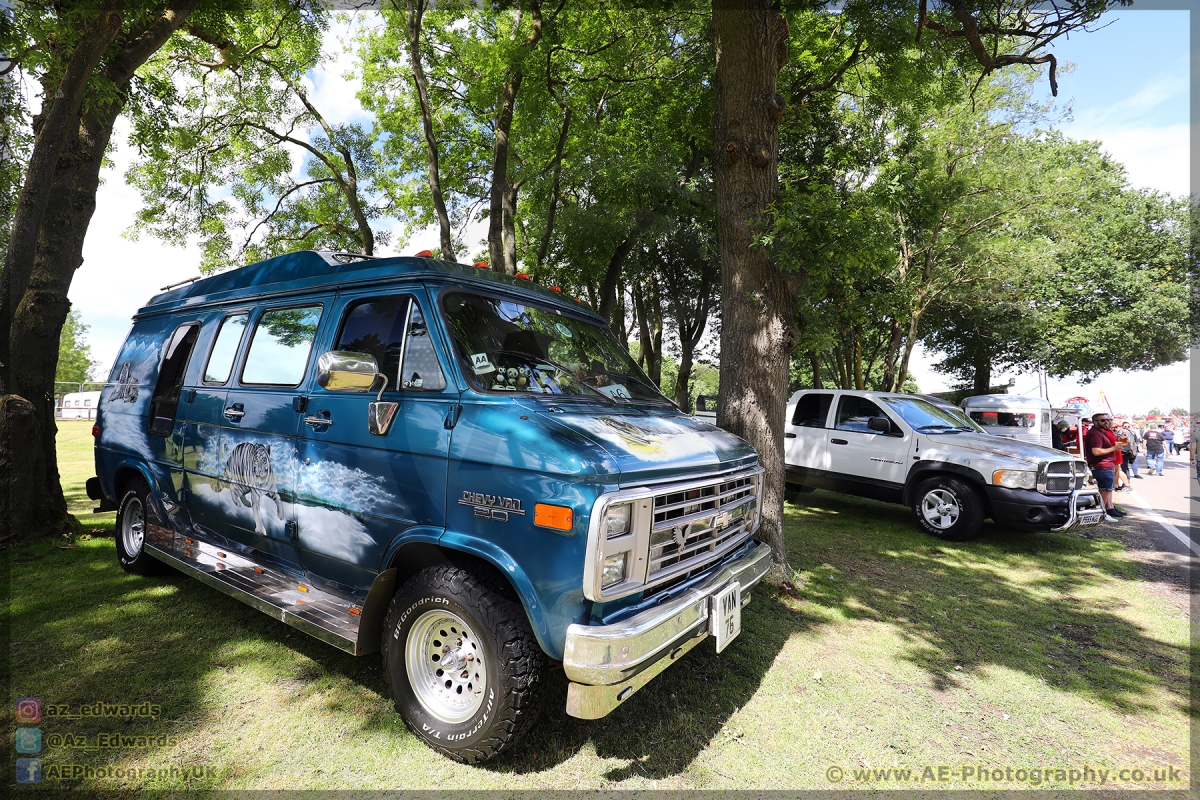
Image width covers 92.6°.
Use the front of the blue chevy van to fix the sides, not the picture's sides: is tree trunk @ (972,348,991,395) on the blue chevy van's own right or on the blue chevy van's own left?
on the blue chevy van's own left

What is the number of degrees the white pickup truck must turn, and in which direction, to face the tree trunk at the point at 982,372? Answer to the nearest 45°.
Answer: approximately 135° to its left

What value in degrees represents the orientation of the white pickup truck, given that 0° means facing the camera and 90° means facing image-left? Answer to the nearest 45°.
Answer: approximately 315°

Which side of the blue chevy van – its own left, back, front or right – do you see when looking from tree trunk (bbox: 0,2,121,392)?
back

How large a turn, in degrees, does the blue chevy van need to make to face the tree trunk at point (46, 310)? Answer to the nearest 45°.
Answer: approximately 180°

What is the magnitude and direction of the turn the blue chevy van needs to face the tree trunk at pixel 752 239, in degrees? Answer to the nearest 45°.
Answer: approximately 90° to its left

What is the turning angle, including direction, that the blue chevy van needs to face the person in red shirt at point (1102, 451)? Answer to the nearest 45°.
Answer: approximately 45° to its left

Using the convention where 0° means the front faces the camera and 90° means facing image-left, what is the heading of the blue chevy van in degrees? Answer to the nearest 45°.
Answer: approximately 315°

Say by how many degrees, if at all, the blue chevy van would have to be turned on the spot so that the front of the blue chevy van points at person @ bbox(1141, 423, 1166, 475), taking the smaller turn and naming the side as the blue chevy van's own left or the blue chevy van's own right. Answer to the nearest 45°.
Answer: approximately 90° to the blue chevy van's own left

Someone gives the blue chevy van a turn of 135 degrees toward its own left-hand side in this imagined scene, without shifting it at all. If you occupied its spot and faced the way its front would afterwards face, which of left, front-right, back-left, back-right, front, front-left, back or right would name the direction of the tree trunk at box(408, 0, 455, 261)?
front

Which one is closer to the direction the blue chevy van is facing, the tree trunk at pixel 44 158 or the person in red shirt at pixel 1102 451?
the person in red shirt
